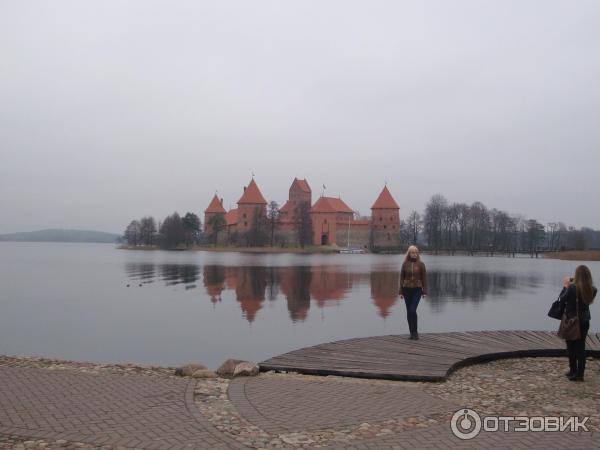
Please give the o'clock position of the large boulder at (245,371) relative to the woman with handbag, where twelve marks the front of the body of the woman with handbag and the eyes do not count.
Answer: The large boulder is roughly at 10 o'clock from the woman with handbag.

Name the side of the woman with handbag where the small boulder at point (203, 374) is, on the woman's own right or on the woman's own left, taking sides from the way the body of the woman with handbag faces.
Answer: on the woman's own left

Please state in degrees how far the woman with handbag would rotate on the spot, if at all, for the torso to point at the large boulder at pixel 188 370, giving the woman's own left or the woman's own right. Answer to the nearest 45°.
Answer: approximately 45° to the woman's own left

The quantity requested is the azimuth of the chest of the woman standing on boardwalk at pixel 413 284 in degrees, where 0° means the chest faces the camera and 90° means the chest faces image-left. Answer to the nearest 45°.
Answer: approximately 0°

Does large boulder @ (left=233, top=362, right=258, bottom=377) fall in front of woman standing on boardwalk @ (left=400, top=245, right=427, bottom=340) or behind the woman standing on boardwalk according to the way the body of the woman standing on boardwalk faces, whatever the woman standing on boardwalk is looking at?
in front

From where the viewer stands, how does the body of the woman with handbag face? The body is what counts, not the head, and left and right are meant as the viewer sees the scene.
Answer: facing away from the viewer and to the left of the viewer

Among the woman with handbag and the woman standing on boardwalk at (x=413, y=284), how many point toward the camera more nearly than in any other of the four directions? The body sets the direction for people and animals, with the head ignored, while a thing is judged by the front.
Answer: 1

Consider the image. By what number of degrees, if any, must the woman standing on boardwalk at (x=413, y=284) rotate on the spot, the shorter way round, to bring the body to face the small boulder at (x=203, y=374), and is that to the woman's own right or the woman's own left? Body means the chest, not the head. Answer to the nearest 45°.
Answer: approximately 45° to the woman's own right

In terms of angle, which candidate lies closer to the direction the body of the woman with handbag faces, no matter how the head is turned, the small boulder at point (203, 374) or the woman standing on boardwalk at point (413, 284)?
the woman standing on boardwalk
